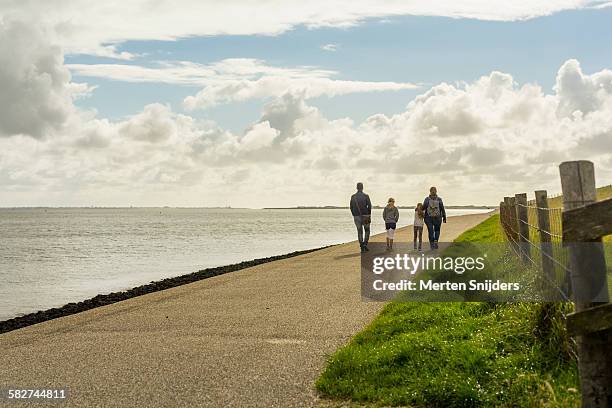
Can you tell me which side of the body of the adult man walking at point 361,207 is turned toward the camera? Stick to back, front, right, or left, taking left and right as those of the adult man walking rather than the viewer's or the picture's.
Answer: back

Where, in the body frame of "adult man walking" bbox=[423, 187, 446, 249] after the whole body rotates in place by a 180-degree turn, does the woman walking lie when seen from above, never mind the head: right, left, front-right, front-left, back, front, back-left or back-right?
back-right

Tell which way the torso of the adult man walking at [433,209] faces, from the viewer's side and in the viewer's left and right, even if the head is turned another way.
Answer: facing away from the viewer

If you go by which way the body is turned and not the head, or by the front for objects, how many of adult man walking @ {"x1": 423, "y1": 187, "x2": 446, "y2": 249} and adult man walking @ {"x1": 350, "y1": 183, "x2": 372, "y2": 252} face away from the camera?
2

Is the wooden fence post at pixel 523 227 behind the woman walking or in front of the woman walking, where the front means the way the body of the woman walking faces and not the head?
behind

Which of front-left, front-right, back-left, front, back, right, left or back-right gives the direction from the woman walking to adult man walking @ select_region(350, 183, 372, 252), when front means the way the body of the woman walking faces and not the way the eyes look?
back-left

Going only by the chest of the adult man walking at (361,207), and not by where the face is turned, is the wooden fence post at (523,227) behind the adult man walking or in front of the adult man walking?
behind

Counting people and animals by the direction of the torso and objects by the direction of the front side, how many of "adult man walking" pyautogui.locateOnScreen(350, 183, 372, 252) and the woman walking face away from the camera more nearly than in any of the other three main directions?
2

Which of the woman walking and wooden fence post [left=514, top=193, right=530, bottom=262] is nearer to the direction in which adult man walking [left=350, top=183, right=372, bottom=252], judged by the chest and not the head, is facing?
the woman walking

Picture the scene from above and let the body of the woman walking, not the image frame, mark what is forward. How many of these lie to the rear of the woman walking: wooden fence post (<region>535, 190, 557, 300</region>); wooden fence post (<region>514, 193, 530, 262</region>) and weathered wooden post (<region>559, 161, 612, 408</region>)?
3

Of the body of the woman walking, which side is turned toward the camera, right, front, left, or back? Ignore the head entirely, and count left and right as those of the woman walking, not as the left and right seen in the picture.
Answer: back

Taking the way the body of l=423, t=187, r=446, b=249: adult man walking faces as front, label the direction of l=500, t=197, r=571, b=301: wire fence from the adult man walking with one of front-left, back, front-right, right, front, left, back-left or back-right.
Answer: back

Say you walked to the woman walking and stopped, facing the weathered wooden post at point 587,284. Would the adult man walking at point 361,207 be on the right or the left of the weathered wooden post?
right
